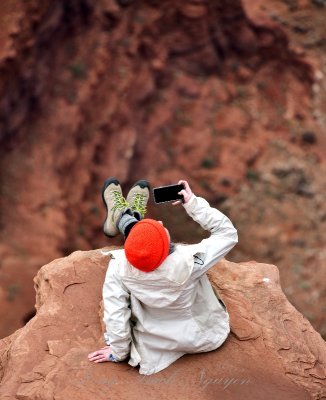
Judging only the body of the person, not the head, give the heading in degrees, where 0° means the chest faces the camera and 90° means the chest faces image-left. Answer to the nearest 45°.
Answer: approximately 180°

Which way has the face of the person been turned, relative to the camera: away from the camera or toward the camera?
away from the camera
